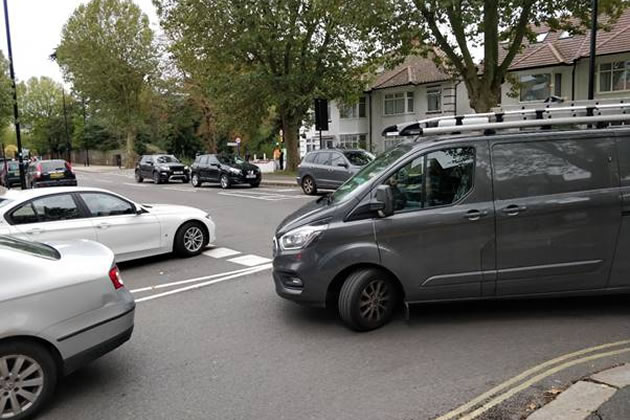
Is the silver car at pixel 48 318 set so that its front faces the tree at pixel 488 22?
no

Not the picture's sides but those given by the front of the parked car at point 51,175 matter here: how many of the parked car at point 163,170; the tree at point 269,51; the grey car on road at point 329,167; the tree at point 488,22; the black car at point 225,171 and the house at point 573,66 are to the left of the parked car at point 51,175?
0

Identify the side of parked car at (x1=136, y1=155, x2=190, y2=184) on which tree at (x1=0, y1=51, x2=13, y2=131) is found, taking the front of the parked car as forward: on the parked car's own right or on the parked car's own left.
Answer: on the parked car's own right

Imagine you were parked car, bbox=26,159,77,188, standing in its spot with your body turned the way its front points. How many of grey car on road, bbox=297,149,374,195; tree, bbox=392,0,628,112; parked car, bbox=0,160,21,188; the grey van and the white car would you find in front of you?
1

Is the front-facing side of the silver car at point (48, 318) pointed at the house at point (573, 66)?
no

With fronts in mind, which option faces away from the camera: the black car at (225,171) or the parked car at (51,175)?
the parked car at (51,175)

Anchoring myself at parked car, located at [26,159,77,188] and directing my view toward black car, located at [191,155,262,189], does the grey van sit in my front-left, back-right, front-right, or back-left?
front-right

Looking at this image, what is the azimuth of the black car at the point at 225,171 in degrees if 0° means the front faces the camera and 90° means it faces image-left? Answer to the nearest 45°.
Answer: approximately 315°

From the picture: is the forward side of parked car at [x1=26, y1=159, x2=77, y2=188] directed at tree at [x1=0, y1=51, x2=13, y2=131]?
no

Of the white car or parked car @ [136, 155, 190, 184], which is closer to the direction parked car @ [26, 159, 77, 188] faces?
the parked car

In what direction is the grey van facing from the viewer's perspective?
to the viewer's left

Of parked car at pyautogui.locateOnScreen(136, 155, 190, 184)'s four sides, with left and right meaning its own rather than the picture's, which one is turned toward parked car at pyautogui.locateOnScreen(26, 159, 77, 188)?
right

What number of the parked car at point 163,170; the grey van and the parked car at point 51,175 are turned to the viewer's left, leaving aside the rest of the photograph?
1

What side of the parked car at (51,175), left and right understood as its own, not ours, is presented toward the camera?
back
